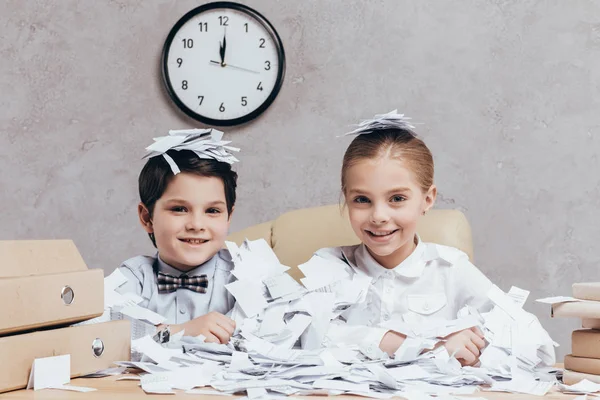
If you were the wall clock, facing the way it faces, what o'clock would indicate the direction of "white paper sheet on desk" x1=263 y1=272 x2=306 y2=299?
The white paper sheet on desk is roughly at 12 o'clock from the wall clock.

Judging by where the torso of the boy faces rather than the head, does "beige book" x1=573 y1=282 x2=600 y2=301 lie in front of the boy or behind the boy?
in front

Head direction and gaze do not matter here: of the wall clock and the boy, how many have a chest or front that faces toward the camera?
2

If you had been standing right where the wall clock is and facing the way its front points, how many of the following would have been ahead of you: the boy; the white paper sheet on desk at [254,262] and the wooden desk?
3

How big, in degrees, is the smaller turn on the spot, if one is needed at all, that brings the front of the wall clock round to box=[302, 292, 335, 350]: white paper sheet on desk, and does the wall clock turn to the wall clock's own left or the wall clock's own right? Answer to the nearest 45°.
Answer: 0° — it already faces it

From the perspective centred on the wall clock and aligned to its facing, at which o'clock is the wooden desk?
The wooden desk is roughly at 12 o'clock from the wall clock.

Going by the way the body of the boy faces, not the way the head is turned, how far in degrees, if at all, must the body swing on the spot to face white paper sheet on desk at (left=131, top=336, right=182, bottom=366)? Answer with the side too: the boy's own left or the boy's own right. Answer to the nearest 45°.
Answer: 0° — they already face it

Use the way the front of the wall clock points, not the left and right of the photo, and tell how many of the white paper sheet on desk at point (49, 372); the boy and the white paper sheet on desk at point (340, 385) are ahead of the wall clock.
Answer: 3

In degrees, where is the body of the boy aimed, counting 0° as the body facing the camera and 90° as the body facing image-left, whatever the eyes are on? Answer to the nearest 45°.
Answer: approximately 0°

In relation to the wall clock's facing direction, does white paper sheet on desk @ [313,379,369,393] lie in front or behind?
in front

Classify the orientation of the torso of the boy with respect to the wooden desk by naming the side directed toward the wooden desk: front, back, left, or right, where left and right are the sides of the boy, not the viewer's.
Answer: front

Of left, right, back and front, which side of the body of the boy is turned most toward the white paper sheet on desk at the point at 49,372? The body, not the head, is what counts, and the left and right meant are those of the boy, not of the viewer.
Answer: front
